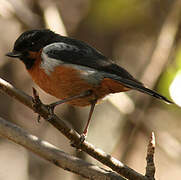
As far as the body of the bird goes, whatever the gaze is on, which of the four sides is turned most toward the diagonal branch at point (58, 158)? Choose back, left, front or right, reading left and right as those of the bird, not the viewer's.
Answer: left

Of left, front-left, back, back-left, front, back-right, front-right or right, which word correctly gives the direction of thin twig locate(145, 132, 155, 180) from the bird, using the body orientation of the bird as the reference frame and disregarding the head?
back-left

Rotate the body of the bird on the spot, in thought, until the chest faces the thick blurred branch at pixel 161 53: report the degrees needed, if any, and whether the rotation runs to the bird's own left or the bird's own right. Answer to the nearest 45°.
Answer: approximately 135° to the bird's own right

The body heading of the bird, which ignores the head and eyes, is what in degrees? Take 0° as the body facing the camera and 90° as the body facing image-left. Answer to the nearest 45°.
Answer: approximately 90°
